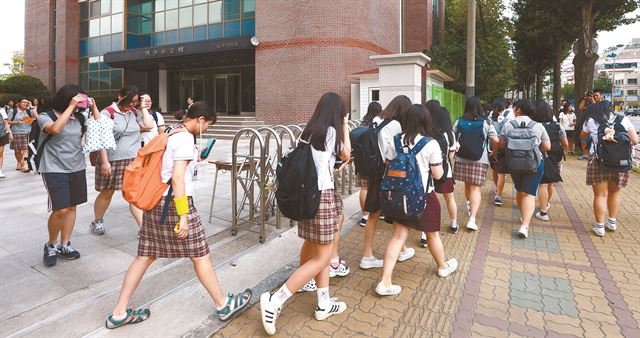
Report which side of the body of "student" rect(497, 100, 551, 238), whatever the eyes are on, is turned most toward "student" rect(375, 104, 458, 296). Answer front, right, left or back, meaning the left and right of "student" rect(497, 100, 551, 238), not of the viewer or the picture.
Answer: back

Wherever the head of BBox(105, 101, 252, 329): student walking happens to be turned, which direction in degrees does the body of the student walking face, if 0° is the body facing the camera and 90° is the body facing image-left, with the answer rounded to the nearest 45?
approximately 270°

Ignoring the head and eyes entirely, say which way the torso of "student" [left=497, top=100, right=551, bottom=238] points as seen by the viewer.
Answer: away from the camera

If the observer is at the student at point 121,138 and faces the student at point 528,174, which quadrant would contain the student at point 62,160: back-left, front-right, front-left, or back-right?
back-right

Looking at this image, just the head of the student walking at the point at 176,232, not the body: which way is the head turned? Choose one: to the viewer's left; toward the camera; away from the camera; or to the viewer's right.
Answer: to the viewer's right

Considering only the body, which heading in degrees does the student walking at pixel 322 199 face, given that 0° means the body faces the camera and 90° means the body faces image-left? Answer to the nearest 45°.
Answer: approximately 225°

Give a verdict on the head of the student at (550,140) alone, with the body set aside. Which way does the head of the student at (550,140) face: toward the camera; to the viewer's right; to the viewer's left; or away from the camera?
away from the camera

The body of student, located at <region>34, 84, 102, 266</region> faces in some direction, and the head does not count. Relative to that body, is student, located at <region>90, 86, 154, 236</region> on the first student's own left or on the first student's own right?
on the first student's own left

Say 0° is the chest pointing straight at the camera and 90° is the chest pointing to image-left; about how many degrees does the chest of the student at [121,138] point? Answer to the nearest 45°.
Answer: approximately 315°

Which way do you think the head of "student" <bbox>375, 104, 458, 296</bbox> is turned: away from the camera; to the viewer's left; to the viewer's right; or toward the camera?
away from the camera

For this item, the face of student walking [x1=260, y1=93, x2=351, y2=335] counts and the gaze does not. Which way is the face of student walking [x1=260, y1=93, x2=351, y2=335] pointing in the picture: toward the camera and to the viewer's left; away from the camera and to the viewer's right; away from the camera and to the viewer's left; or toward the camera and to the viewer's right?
away from the camera and to the viewer's right
